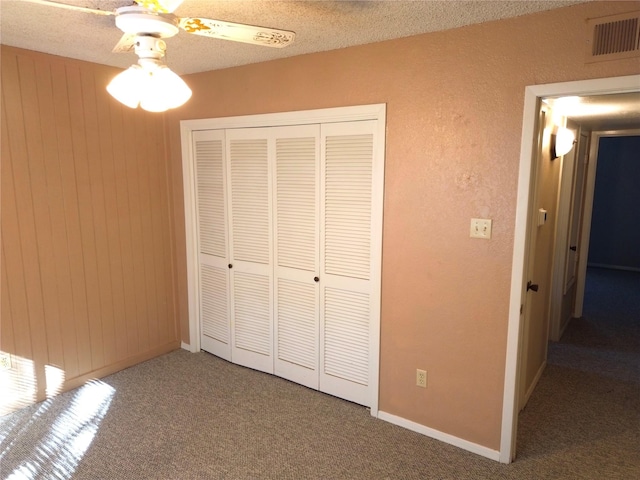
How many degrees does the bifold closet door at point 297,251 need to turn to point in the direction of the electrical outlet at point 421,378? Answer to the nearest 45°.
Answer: approximately 90° to its left

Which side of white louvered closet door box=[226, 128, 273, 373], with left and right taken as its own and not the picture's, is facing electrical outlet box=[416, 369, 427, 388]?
left

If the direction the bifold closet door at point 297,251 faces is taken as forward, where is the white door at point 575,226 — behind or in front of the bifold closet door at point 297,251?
behind

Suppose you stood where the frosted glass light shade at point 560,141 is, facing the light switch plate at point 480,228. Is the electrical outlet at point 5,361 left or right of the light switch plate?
right

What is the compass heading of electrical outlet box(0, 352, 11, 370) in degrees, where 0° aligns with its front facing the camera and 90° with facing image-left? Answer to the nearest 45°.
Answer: approximately 315°

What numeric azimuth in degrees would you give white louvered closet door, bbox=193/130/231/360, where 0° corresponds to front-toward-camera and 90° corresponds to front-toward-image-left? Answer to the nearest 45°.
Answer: approximately 45°

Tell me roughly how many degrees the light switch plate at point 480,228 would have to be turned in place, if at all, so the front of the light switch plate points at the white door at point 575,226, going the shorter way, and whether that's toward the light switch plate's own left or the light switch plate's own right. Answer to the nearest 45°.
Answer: approximately 180°

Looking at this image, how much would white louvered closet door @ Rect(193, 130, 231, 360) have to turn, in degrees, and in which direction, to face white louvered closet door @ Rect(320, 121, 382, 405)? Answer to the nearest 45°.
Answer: approximately 90° to its left

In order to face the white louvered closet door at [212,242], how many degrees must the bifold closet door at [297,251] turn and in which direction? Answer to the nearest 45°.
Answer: approximately 90° to its right
